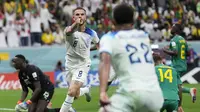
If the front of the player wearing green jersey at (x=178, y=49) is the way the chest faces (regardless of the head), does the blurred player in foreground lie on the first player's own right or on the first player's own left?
on the first player's own left

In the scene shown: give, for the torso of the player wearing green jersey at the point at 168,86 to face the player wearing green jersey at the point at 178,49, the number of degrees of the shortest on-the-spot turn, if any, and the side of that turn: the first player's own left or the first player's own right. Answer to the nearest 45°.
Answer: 0° — they already face them

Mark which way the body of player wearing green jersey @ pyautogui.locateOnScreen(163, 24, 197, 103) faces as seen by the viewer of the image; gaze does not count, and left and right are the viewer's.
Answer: facing away from the viewer and to the left of the viewer

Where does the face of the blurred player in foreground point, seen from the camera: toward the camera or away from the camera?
away from the camera

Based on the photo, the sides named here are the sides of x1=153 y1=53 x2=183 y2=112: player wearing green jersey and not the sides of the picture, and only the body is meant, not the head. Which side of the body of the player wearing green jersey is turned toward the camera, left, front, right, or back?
back

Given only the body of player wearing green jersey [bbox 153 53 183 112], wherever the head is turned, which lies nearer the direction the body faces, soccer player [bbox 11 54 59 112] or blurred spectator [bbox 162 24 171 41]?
the blurred spectator
